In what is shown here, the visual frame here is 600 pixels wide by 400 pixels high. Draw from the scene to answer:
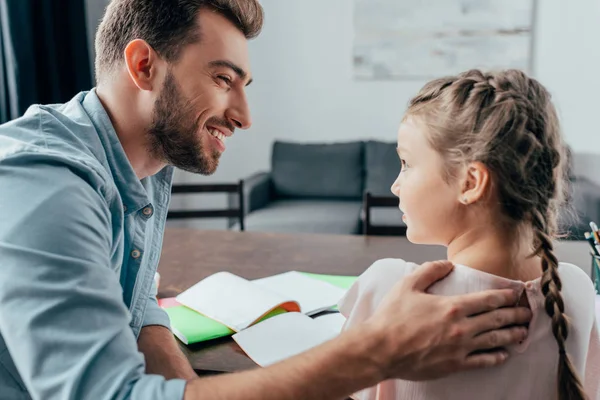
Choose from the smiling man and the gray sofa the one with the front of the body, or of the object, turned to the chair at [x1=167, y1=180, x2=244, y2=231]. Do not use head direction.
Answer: the gray sofa

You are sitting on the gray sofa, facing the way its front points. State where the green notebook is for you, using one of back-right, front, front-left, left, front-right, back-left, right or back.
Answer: front

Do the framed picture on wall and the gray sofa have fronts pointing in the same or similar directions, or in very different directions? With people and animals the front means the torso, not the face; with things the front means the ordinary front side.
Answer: same or similar directions

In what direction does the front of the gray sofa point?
toward the camera

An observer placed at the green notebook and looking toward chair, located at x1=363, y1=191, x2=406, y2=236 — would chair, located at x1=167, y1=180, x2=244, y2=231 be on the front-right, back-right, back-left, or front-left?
front-left

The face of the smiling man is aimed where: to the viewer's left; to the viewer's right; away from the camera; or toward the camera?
to the viewer's right

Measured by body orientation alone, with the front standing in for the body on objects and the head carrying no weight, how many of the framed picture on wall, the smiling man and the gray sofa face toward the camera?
2

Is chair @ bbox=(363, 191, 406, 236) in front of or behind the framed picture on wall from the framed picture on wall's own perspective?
in front

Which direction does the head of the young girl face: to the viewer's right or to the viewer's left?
to the viewer's left

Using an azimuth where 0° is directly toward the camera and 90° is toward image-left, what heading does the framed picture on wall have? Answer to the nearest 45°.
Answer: approximately 0°

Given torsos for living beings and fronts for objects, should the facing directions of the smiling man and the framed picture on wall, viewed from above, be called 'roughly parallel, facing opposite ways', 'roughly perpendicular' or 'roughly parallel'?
roughly perpendicular

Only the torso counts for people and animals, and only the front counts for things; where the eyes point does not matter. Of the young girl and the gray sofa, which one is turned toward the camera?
the gray sofa

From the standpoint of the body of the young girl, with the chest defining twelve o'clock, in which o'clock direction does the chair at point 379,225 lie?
The chair is roughly at 1 o'clock from the young girl.

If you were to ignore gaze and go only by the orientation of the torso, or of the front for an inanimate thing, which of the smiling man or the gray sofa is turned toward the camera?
the gray sofa

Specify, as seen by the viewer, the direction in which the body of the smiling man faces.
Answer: to the viewer's right

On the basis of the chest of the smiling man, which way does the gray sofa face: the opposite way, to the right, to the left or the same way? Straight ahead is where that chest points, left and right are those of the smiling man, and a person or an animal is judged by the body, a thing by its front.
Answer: to the right

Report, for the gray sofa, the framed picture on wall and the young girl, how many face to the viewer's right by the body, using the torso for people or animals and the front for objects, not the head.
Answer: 0

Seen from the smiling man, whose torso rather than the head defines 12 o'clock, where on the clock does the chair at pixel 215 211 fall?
The chair is roughly at 9 o'clock from the smiling man.
